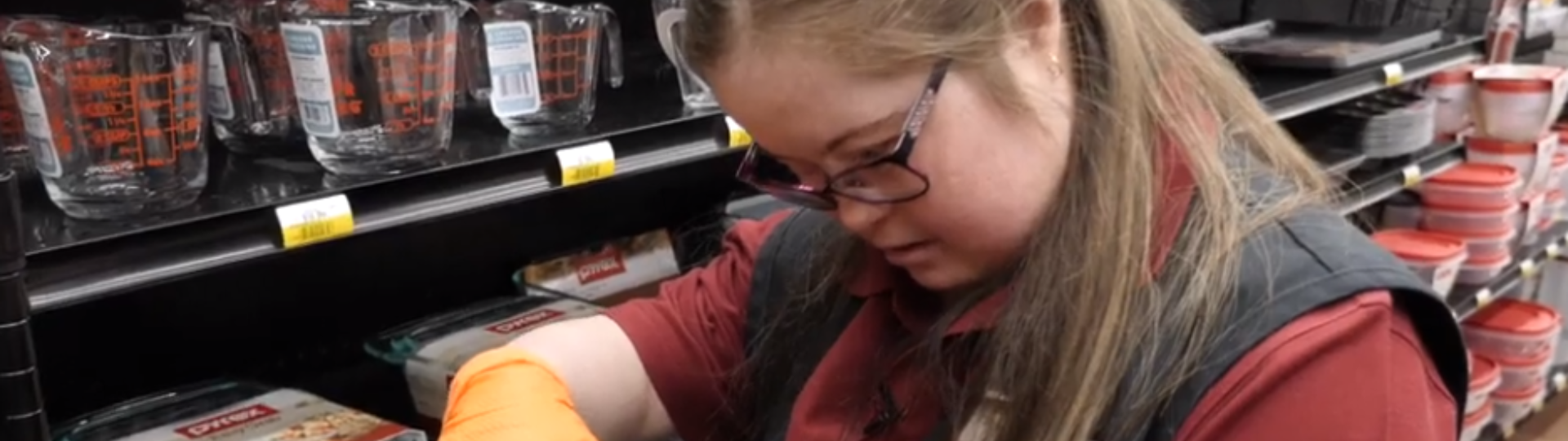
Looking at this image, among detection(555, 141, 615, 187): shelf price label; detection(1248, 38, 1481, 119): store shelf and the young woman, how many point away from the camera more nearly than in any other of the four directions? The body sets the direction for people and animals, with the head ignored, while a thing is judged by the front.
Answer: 0

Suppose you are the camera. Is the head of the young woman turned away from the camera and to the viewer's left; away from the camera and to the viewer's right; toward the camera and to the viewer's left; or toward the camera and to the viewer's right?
toward the camera and to the viewer's left

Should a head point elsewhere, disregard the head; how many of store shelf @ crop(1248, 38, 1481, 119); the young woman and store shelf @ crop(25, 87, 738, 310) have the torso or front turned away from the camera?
0

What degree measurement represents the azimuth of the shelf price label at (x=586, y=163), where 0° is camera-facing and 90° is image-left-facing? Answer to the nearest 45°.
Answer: approximately 315°

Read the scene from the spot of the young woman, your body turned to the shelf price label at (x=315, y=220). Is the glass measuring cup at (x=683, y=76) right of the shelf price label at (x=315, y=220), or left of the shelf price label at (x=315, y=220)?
right

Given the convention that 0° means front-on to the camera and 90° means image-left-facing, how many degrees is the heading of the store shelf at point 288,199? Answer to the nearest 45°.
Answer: approximately 315°
